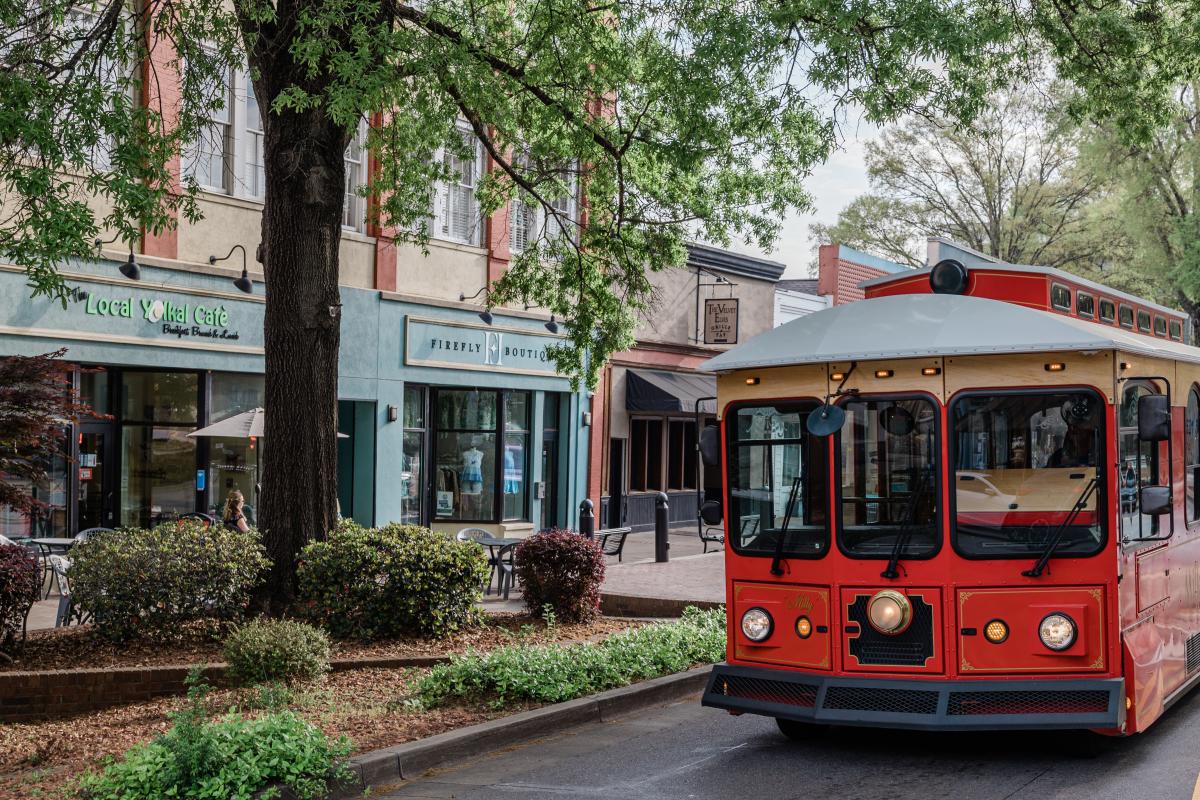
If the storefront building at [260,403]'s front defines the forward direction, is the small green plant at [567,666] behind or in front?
in front

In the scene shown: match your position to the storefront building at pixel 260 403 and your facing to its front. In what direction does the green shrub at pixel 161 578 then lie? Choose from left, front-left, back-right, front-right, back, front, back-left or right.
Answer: front-right

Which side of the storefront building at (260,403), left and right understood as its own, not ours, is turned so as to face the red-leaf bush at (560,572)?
front

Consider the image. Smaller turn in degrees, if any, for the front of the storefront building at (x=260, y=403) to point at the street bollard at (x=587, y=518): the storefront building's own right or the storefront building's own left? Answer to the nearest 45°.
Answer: approximately 45° to the storefront building's own left

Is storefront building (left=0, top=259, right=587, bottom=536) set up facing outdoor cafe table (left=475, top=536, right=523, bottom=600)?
yes

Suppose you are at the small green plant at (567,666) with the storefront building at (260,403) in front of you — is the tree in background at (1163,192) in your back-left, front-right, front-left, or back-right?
front-right

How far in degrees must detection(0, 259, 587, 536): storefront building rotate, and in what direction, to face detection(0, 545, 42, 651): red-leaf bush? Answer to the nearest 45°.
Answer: approximately 45° to its right

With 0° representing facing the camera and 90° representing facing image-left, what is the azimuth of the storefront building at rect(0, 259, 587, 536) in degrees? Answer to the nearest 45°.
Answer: approximately 315°

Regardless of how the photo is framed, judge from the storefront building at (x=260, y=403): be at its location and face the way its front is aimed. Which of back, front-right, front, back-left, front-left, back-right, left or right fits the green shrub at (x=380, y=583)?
front-right

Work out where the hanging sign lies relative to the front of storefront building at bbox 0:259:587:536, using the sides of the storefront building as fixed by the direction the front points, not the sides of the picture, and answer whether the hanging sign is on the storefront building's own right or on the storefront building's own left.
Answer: on the storefront building's own left
